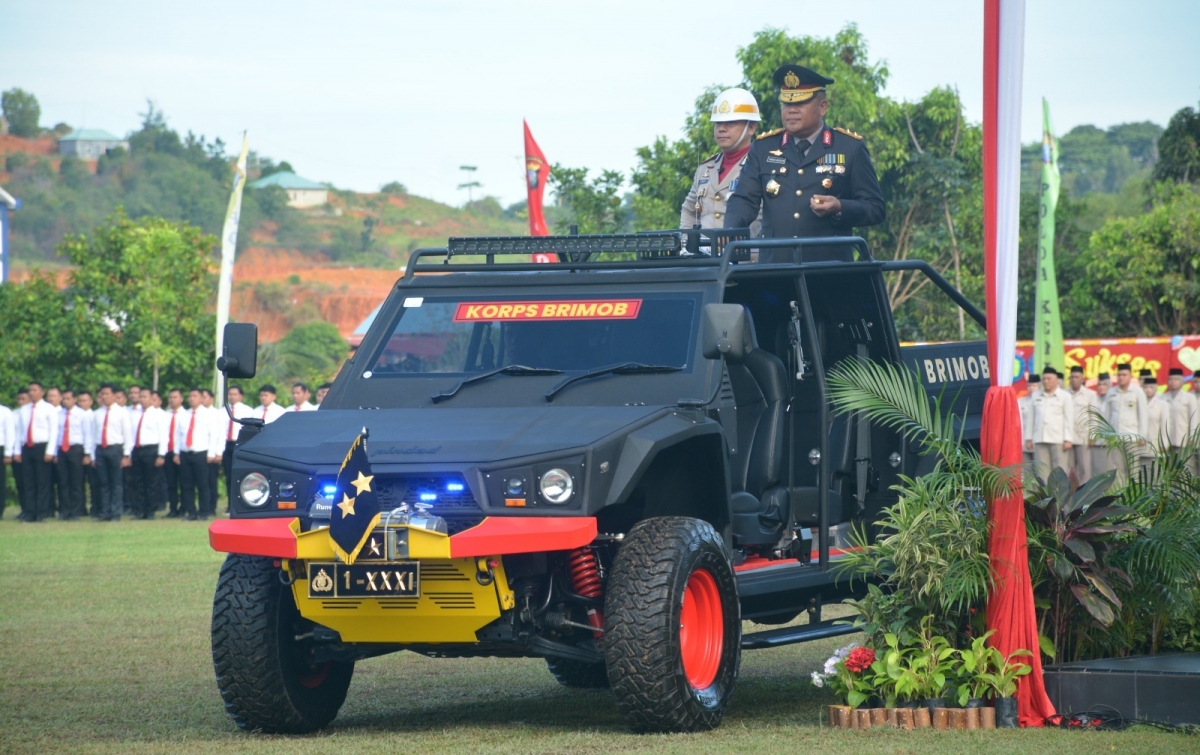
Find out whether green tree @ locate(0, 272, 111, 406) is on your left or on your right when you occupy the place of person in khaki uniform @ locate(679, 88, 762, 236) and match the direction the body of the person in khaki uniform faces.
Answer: on your right

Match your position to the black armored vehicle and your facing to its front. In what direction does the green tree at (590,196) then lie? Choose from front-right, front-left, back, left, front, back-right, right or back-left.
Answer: back-right

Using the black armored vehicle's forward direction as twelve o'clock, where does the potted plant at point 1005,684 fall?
The potted plant is roughly at 8 o'clock from the black armored vehicle.

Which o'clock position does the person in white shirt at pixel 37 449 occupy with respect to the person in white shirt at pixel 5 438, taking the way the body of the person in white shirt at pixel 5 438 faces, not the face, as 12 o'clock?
the person in white shirt at pixel 37 449 is roughly at 10 o'clock from the person in white shirt at pixel 5 438.

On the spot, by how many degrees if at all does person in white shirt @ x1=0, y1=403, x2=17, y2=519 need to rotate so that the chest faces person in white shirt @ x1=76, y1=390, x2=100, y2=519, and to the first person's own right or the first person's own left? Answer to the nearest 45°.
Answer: approximately 90° to the first person's own left

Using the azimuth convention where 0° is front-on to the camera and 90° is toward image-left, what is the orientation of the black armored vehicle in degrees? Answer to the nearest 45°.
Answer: approximately 45°

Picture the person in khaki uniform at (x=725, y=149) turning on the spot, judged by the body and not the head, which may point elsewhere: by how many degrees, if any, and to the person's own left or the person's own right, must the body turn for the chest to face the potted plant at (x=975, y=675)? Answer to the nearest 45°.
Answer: approximately 45° to the person's own left
